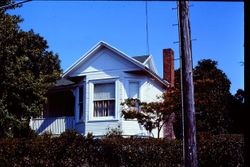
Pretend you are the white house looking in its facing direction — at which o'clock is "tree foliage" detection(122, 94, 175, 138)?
The tree foliage is roughly at 11 o'clock from the white house.

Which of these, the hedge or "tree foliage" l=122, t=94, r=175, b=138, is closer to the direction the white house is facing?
the hedge

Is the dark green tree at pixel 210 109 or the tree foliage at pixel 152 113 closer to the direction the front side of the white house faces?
the tree foliage

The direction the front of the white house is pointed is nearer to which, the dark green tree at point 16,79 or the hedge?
the hedge

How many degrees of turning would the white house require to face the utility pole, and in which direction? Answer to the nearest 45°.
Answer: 0° — it already faces it

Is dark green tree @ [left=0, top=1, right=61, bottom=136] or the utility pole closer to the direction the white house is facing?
the utility pole

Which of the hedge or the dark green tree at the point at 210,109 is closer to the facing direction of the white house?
the hedge

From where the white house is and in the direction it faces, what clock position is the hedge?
The hedge is roughly at 12 o'clock from the white house.

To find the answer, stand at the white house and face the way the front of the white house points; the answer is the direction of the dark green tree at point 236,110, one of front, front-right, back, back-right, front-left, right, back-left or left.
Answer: back-left

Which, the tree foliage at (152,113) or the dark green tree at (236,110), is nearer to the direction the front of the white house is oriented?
the tree foliage

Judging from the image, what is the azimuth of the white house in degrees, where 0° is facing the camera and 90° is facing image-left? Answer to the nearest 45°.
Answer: approximately 0°
